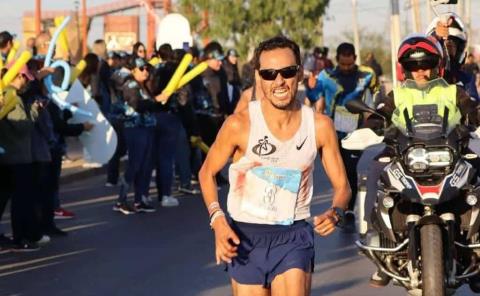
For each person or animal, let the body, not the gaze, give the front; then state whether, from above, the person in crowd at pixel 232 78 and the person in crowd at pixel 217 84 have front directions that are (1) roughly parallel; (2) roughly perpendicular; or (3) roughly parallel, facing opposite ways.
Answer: roughly parallel

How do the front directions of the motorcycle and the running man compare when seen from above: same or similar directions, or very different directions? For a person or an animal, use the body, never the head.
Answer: same or similar directions

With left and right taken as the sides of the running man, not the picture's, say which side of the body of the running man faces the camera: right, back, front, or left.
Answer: front

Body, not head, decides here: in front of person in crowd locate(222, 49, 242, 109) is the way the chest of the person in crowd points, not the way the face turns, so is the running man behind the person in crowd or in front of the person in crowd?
in front

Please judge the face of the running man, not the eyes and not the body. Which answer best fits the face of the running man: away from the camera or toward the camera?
toward the camera

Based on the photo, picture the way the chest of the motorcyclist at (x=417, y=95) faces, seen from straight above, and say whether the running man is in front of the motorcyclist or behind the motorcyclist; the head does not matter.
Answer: in front

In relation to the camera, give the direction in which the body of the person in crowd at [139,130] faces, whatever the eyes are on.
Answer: to the viewer's right

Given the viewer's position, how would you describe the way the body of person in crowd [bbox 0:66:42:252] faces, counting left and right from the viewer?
facing to the right of the viewer

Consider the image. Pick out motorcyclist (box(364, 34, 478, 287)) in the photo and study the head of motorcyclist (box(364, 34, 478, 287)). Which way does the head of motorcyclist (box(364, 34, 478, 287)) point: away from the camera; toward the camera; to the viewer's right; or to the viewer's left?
toward the camera

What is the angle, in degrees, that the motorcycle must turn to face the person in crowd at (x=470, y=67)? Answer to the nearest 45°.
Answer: approximately 180°

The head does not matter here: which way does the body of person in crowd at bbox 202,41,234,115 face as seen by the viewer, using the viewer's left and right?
facing the viewer and to the right of the viewer

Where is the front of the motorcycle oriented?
toward the camera

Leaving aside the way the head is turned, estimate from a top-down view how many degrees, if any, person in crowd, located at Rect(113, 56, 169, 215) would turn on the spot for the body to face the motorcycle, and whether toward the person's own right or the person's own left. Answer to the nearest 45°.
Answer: approximately 90° to the person's own right

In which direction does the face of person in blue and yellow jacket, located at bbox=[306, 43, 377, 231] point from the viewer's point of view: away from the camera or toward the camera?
toward the camera

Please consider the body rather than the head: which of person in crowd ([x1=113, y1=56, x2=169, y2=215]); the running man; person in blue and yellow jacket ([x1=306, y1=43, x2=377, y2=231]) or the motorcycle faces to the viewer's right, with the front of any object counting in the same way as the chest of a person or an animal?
person in crowd ([x1=113, y1=56, x2=169, y2=215])

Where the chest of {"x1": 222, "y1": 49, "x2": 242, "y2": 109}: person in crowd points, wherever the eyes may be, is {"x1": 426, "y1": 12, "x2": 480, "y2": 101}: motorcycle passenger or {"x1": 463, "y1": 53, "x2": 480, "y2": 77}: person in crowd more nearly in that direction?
the motorcycle passenger

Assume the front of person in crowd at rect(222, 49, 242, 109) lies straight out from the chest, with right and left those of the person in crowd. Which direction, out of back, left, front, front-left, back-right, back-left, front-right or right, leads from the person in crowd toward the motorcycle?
front-right
